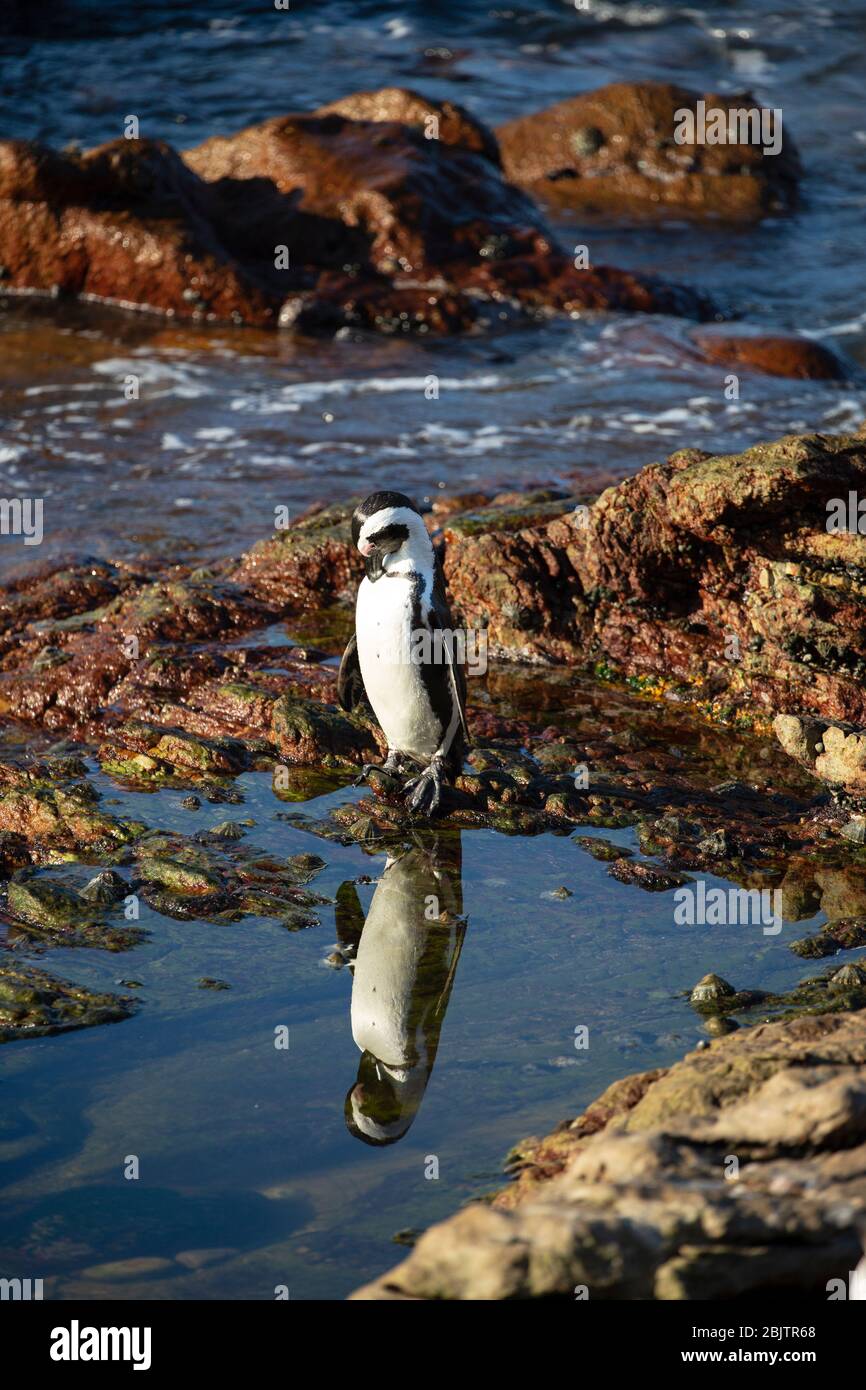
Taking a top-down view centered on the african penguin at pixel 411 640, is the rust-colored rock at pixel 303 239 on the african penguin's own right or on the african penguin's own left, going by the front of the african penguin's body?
on the african penguin's own right

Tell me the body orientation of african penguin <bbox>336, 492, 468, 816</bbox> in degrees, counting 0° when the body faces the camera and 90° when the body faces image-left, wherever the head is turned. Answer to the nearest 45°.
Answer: approximately 45°

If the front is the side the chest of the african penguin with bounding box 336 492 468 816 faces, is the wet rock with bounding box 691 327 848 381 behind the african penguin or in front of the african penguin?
behind

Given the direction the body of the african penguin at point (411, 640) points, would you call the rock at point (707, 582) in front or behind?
behind

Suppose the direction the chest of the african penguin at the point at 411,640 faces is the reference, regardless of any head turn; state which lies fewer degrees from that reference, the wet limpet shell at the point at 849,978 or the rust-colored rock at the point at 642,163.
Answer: the wet limpet shell

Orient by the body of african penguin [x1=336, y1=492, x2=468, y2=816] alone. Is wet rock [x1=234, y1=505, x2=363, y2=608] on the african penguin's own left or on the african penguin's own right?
on the african penguin's own right

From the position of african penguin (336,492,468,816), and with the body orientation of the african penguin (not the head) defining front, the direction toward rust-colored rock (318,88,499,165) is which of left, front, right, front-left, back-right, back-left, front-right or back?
back-right
